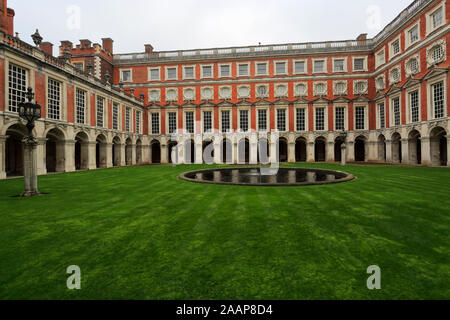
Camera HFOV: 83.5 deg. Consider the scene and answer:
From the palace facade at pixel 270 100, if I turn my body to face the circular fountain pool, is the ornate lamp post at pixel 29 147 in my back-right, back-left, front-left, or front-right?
front-right

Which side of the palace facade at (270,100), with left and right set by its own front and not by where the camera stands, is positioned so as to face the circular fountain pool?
front

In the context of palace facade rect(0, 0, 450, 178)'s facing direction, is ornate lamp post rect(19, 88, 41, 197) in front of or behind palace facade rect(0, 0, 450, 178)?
in front

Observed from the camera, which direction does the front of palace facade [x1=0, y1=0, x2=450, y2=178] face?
facing the viewer
